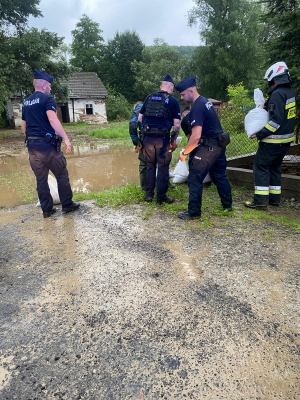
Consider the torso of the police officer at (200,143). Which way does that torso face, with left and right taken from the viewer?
facing to the left of the viewer

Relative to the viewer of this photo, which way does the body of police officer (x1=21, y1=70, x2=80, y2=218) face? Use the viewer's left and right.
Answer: facing away from the viewer and to the right of the viewer

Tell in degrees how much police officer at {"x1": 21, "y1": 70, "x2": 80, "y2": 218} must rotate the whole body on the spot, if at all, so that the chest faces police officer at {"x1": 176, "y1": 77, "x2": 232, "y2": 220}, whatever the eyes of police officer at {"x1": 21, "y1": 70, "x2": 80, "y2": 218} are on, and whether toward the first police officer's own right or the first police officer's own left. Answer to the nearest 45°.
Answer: approximately 90° to the first police officer's own right

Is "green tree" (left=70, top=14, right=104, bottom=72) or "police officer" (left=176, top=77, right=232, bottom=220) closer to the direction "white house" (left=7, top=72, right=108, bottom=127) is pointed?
the police officer

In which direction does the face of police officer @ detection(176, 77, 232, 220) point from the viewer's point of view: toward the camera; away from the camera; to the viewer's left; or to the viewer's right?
to the viewer's left

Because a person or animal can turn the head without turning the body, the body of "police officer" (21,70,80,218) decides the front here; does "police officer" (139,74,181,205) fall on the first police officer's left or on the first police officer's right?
on the first police officer's right

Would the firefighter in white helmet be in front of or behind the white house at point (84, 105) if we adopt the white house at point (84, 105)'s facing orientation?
in front

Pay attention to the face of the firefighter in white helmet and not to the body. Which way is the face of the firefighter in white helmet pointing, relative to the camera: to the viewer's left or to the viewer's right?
to the viewer's left
